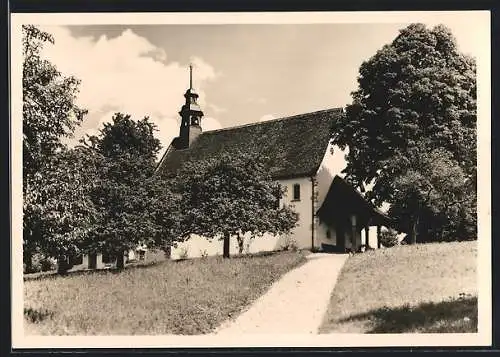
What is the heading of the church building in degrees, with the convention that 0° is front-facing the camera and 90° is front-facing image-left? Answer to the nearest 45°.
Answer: approximately 315°

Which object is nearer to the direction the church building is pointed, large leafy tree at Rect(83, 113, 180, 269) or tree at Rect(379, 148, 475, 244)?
the tree

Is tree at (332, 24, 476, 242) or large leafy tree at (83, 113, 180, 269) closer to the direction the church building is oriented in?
the tree

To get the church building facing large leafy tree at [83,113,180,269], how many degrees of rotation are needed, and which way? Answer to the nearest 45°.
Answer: approximately 135° to its right

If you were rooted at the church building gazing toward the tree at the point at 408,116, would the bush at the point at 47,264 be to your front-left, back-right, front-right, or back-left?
back-right

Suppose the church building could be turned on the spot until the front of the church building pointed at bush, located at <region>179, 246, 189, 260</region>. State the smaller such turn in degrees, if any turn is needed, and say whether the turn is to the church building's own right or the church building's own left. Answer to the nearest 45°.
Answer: approximately 135° to the church building's own right

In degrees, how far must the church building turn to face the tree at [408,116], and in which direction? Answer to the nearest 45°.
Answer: approximately 45° to its left

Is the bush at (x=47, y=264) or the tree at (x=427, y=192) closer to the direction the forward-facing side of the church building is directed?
the tree
